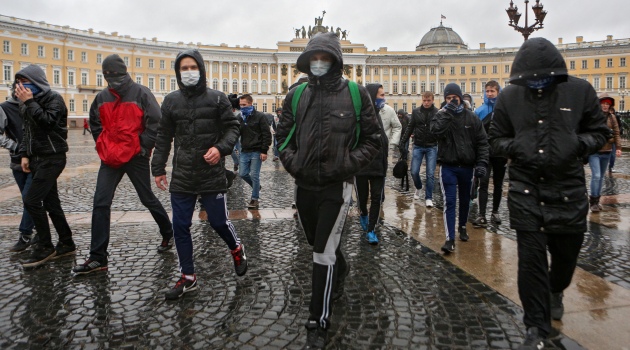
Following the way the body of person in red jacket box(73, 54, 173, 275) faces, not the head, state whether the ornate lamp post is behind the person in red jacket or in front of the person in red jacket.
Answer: behind

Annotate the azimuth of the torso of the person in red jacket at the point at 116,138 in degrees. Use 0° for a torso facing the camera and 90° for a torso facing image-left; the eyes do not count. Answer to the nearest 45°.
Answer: approximately 45°
